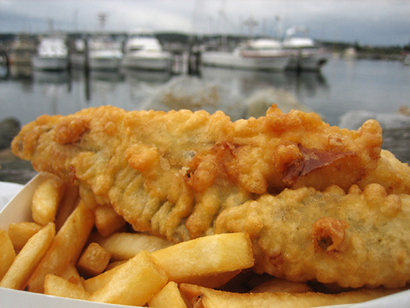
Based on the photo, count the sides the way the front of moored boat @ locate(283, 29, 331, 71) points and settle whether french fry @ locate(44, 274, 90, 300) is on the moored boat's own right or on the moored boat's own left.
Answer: on the moored boat's own right

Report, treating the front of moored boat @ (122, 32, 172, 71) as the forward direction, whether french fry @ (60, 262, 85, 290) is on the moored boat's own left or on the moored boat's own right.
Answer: on the moored boat's own right
